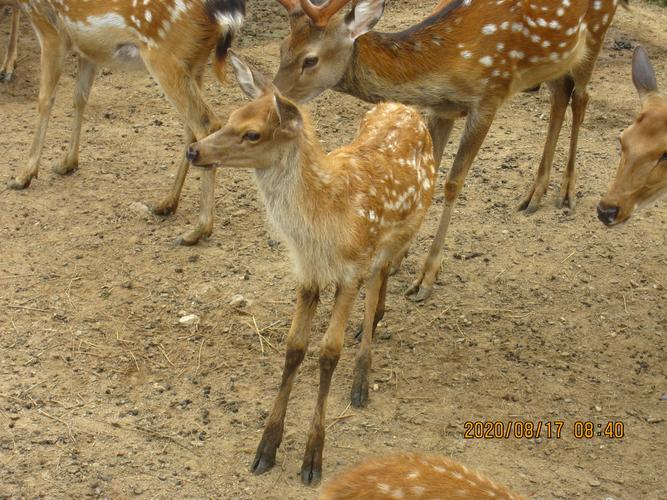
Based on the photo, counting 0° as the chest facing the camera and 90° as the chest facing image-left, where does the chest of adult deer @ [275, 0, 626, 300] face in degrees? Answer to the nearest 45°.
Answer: approximately 45°

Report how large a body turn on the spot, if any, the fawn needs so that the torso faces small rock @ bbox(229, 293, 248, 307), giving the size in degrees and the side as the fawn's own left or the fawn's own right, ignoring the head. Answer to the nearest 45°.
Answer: approximately 135° to the fawn's own right

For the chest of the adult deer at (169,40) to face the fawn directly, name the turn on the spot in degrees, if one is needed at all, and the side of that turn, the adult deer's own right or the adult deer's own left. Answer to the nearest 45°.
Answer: approximately 135° to the adult deer's own left

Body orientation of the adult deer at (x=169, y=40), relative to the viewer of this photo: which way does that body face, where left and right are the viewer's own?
facing away from the viewer and to the left of the viewer

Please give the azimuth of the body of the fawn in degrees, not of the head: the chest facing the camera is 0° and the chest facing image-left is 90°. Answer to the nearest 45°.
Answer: approximately 45°

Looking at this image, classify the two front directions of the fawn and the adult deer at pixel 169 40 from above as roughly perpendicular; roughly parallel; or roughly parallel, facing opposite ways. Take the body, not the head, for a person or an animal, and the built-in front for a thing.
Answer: roughly perpendicular

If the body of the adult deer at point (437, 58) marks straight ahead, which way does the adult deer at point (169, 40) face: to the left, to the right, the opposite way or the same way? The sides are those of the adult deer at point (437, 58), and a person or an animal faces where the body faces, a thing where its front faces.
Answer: to the right

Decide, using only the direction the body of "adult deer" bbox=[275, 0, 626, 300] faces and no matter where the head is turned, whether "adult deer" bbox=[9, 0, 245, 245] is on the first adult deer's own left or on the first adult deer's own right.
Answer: on the first adult deer's own right
